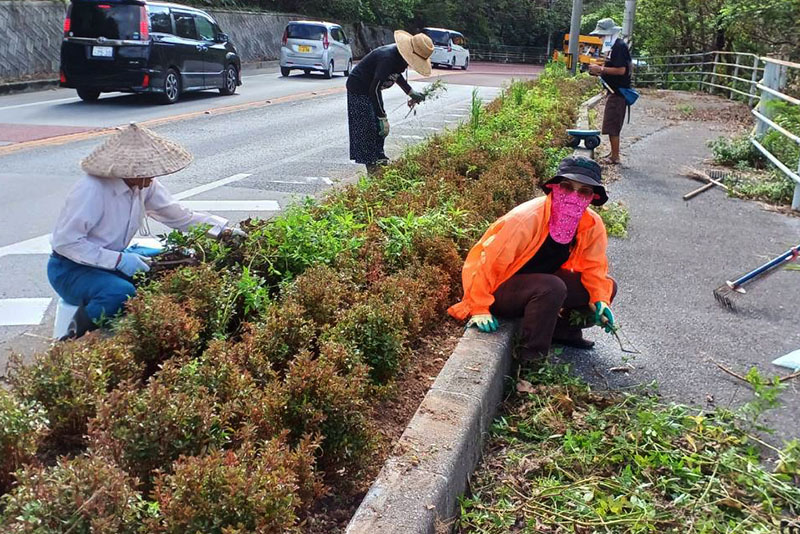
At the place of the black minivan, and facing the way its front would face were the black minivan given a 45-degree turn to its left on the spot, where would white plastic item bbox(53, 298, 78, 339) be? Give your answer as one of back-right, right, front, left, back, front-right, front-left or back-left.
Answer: back

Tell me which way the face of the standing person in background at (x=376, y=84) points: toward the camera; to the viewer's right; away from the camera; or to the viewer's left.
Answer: to the viewer's right

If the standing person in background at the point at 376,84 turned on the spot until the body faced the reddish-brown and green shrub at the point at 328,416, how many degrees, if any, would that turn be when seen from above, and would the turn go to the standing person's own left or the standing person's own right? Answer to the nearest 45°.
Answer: approximately 90° to the standing person's own right

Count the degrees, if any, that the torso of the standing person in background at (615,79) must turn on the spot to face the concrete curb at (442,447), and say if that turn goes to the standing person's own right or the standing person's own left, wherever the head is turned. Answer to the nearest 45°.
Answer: approximately 90° to the standing person's own left

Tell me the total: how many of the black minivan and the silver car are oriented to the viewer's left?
0

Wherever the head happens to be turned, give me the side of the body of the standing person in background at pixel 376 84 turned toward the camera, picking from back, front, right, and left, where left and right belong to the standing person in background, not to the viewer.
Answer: right

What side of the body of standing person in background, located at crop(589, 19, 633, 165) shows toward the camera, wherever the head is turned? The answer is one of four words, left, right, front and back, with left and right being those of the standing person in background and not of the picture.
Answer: left

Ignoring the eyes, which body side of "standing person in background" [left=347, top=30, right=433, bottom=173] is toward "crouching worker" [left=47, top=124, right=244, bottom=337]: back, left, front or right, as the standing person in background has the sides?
right

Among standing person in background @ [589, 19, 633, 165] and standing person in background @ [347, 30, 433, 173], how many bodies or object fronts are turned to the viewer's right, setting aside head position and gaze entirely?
1

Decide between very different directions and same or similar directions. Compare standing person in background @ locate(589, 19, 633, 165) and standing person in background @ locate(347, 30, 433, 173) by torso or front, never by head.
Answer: very different directions

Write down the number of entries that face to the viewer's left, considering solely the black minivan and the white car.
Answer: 0
